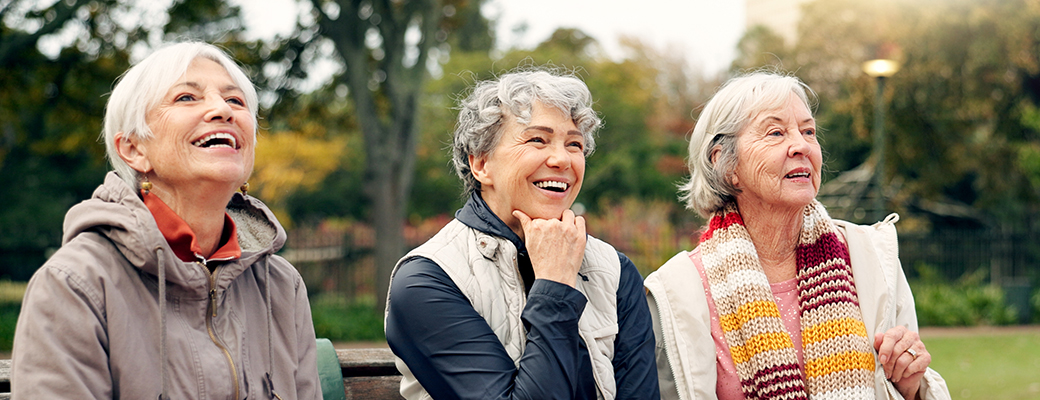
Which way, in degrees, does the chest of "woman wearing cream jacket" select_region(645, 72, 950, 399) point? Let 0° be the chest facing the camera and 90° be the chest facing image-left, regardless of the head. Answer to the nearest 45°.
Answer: approximately 315°

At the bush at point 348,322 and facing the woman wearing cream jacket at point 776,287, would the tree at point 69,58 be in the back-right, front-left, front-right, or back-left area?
back-right

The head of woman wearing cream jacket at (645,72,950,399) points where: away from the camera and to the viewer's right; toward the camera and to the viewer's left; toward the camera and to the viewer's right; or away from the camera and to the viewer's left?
toward the camera and to the viewer's right

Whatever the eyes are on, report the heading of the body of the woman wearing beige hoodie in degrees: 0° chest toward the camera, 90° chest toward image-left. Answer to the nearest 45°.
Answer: approximately 315°

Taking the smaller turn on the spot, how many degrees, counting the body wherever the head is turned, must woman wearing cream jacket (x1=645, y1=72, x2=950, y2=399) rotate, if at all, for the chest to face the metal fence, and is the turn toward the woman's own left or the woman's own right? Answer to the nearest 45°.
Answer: approximately 135° to the woman's own left

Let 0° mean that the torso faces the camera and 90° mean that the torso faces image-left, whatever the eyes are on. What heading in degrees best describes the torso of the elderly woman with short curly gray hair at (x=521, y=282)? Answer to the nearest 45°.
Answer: approximately 315°

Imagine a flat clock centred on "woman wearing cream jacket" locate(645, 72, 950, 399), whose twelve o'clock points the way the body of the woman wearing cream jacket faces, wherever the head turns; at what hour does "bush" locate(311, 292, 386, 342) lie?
The bush is roughly at 6 o'clock from the woman wearing cream jacket.

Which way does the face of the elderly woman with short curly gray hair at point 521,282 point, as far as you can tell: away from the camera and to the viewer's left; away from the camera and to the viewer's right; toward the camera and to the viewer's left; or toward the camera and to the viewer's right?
toward the camera and to the viewer's right

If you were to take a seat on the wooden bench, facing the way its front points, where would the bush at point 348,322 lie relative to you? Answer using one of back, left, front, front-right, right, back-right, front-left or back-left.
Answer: back

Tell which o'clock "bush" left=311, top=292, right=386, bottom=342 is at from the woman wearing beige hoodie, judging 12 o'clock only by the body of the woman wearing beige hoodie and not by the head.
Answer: The bush is roughly at 8 o'clock from the woman wearing beige hoodie.

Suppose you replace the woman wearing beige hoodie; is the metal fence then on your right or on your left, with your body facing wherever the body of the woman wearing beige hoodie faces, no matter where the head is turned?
on your left

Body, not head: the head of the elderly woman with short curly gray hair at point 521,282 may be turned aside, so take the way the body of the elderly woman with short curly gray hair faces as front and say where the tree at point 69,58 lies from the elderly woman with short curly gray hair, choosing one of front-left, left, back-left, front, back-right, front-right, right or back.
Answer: back

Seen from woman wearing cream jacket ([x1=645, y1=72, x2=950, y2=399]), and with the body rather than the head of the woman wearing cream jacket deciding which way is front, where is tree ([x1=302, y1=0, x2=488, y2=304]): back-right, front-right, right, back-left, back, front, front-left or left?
back
